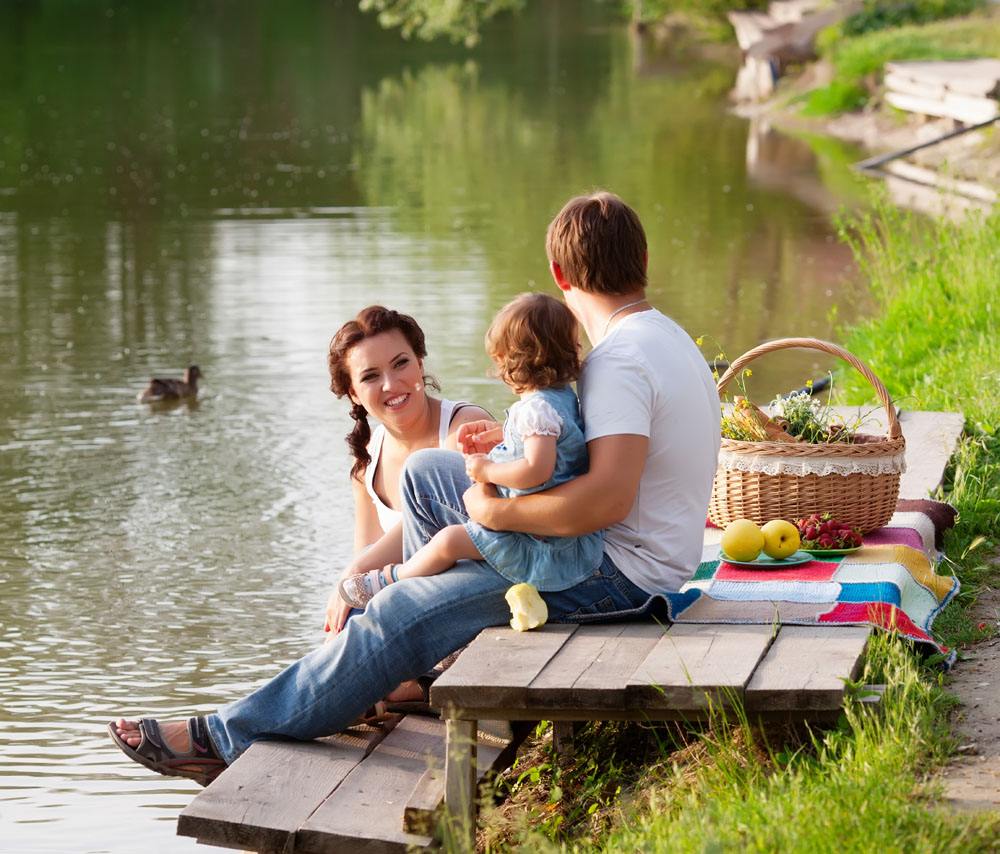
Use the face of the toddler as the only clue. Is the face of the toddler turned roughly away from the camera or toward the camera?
away from the camera

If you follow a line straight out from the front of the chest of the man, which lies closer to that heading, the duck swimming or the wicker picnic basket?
the duck swimming

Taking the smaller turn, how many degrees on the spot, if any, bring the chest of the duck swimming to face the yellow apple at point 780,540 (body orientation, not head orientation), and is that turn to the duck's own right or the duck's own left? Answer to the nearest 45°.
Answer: approximately 90° to the duck's own right

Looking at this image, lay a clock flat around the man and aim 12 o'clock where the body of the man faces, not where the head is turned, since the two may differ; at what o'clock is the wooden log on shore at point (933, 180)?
The wooden log on shore is roughly at 2 o'clock from the man.

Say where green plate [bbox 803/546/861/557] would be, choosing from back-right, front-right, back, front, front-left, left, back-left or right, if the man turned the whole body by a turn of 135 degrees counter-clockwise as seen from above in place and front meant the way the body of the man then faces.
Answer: back-left

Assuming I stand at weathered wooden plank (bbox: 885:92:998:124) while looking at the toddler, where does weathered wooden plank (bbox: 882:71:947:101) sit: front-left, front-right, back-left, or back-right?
back-right

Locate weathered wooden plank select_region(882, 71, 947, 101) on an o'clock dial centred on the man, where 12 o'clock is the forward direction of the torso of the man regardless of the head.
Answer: The weathered wooden plank is roughly at 2 o'clock from the man.

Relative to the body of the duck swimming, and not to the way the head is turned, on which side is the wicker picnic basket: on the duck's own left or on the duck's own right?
on the duck's own right

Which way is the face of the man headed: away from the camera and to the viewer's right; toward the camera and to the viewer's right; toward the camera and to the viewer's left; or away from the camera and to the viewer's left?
away from the camera and to the viewer's left

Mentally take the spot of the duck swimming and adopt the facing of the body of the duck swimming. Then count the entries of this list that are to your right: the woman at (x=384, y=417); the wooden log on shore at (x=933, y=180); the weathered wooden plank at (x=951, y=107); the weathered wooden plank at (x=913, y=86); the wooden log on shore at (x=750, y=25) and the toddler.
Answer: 2

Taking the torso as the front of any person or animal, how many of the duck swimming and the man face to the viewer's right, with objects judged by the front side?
1

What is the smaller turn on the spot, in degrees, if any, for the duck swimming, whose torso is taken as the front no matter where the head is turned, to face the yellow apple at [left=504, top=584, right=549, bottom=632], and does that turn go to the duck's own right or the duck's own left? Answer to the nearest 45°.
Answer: approximately 90° to the duck's own right

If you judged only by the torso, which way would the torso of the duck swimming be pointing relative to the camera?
to the viewer's right

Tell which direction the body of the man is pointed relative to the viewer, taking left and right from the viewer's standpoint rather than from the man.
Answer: facing away from the viewer and to the left of the viewer

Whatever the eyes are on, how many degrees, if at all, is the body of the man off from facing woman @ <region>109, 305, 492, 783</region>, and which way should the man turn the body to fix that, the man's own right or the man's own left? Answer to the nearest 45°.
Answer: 0° — they already face them

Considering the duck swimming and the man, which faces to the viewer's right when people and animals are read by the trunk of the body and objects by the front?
the duck swimming
